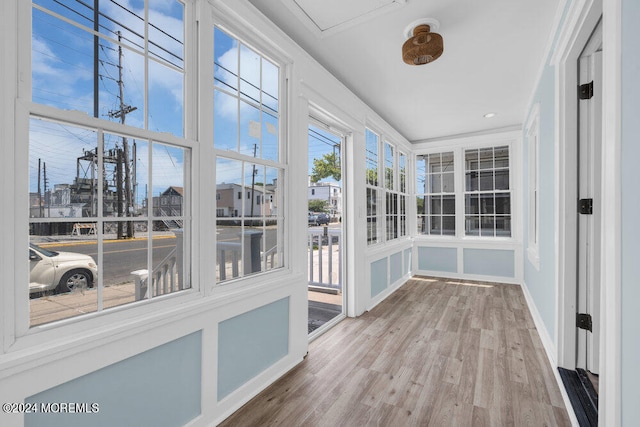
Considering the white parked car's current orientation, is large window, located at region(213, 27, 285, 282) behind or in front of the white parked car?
in front

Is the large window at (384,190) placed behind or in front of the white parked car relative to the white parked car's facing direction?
in front
